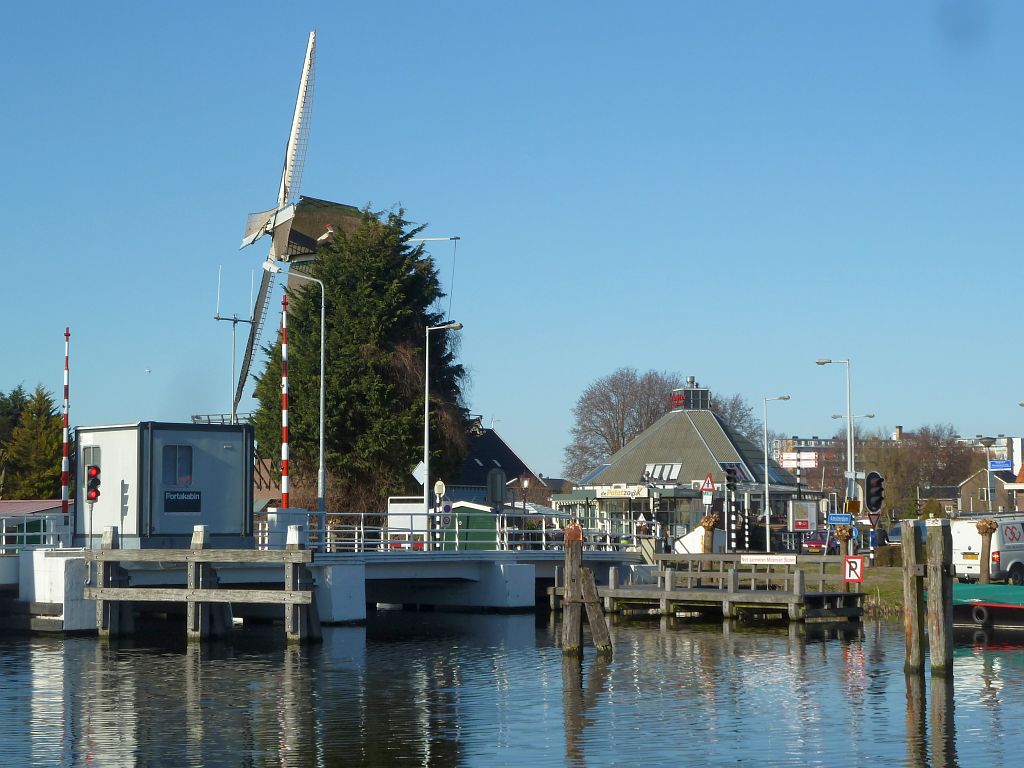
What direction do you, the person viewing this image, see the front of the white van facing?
facing away from the viewer and to the right of the viewer

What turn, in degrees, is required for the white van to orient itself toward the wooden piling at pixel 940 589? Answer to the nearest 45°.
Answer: approximately 135° to its right

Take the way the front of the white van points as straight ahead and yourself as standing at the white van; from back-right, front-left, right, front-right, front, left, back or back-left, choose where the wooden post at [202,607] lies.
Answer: back

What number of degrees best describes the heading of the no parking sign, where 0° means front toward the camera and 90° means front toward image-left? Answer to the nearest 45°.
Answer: approximately 0°

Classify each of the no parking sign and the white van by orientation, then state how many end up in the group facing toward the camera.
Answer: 1

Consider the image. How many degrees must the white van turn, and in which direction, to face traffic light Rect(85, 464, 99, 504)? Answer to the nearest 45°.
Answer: approximately 180°

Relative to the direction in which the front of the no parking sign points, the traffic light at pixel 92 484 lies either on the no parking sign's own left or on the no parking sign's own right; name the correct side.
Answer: on the no parking sign's own right

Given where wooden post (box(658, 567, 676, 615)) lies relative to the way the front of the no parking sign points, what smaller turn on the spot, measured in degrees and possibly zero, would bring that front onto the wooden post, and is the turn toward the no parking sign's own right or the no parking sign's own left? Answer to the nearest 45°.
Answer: approximately 135° to the no parking sign's own right

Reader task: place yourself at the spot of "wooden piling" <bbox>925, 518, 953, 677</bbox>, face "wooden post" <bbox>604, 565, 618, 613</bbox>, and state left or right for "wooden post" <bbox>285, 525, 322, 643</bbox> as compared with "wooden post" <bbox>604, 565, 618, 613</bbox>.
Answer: left

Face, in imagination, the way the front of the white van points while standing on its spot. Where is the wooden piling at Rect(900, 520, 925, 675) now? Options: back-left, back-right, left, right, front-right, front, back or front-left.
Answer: back-right
